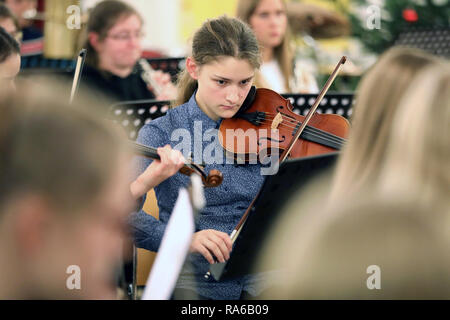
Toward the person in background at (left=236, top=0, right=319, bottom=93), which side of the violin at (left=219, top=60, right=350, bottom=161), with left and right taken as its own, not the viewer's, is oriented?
back

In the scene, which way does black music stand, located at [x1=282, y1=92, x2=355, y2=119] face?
away from the camera

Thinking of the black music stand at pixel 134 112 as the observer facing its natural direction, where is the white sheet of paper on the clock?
The white sheet of paper is roughly at 6 o'clock from the black music stand.

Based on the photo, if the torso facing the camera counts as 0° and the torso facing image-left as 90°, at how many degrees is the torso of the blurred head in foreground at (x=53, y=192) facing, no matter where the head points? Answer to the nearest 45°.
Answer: approximately 225°

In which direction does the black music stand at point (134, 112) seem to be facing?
away from the camera

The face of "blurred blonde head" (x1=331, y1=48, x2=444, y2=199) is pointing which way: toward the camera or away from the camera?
away from the camera

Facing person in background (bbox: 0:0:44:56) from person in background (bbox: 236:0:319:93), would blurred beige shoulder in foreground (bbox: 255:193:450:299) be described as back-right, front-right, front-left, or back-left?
back-left

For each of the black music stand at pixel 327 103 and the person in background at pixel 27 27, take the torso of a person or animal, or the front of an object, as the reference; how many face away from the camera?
1
